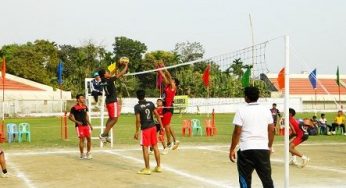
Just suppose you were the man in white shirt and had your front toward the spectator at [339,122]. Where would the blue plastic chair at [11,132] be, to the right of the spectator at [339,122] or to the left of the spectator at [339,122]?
left

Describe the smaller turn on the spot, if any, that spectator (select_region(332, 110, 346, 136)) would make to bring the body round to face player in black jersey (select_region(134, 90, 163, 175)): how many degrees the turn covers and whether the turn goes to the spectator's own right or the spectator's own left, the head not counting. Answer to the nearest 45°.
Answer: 0° — they already face them

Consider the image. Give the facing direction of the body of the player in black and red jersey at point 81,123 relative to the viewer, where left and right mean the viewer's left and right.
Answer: facing the viewer and to the right of the viewer

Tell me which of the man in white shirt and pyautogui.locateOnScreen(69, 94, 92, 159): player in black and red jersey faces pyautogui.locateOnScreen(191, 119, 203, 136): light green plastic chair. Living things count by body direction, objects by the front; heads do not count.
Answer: the man in white shirt

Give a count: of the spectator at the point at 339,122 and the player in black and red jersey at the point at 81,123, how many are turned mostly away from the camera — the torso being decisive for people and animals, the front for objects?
0

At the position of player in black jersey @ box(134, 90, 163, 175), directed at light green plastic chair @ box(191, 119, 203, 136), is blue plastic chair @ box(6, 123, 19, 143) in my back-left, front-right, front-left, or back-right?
front-left

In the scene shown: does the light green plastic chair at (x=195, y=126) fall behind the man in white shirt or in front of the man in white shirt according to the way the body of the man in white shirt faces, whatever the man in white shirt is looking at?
in front

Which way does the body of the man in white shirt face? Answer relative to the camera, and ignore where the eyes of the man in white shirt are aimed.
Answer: away from the camera

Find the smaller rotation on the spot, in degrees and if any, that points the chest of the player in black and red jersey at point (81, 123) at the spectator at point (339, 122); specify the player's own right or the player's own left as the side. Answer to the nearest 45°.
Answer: approximately 90° to the player's own left

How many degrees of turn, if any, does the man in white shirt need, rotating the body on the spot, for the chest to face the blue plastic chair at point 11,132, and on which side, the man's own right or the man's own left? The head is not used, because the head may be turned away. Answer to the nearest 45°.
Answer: approximately 45° to the man's own left
